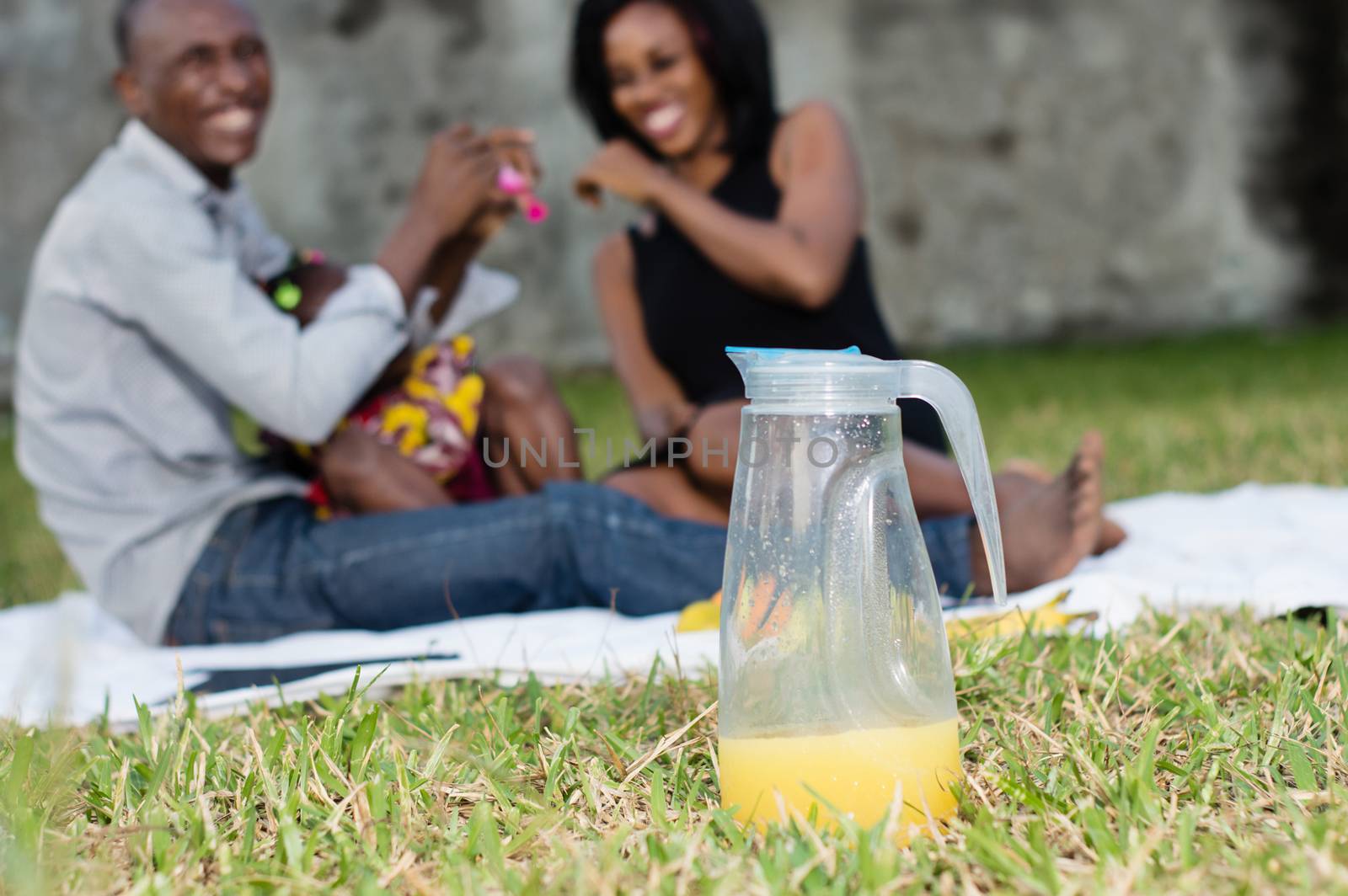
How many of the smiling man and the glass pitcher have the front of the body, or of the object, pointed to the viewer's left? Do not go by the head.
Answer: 1

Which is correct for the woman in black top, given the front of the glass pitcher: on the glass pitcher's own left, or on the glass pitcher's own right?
on the glass pitcher's own right

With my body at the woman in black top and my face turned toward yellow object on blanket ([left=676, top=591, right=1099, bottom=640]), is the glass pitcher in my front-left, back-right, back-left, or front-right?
front-right

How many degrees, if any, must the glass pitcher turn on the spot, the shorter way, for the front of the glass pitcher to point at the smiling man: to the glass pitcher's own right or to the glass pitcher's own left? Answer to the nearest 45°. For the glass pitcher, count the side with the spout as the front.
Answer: approximately 45° to the glass pitcher's own right

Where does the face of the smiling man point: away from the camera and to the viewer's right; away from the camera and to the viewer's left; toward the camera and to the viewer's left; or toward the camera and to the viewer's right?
toward the camera and to the viewer's right

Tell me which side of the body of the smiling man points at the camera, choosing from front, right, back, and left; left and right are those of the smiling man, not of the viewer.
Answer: right

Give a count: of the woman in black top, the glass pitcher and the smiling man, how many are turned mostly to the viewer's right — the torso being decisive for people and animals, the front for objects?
1

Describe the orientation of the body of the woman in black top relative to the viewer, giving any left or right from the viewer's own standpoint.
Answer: facing the viewer and to the left of the viewer

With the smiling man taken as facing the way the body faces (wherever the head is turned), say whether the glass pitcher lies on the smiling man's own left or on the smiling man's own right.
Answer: on the smiling man's own right

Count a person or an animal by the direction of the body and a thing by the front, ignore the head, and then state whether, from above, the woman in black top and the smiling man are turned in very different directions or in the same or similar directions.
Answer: very different directions

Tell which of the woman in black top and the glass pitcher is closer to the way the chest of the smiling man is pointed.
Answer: the woman in black top

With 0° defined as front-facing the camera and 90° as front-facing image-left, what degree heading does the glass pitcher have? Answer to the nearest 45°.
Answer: approximately 90°

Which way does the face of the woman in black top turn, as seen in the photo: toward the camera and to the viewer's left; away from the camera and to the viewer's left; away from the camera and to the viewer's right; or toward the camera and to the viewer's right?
toward the camera and to the viewer's left
